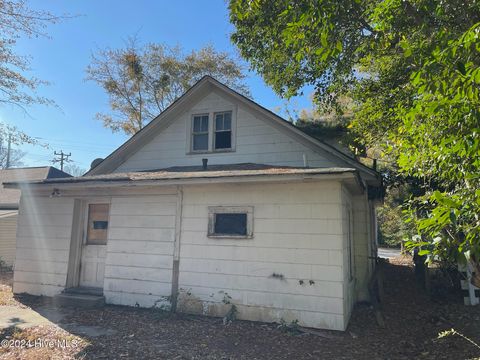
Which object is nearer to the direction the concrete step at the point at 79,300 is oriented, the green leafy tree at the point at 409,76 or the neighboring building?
the green leafy tree

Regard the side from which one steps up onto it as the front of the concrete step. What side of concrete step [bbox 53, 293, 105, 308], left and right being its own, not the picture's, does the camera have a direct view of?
front

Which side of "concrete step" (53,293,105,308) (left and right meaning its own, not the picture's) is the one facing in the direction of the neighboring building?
right

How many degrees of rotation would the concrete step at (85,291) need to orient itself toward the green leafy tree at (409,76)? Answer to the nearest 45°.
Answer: approximately 45° to its left

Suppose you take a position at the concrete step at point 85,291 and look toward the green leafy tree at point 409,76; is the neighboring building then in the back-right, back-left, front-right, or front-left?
back-left

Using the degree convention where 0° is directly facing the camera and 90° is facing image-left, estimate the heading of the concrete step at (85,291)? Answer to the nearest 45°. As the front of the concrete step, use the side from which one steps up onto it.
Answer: approximately 0°

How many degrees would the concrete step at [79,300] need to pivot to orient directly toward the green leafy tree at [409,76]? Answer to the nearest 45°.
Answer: approximately 45° to its left

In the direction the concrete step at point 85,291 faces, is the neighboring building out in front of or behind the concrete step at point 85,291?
behind

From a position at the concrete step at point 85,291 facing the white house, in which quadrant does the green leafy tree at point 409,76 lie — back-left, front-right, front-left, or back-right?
front-right
